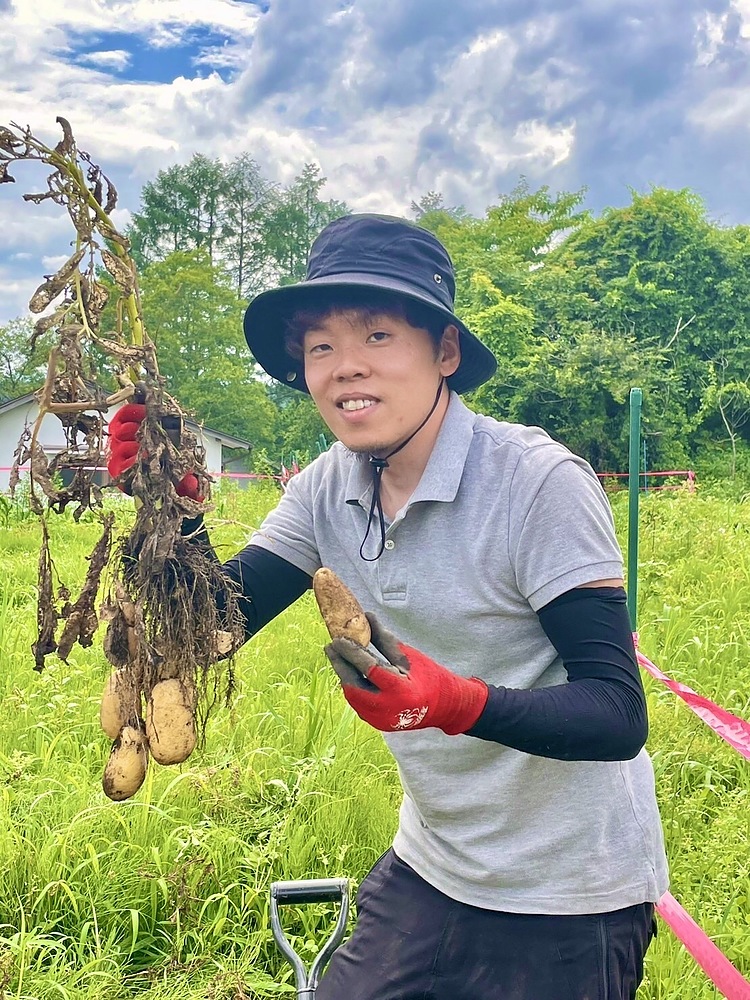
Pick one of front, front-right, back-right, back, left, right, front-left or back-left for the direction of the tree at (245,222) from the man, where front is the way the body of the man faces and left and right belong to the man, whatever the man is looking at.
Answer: back-right

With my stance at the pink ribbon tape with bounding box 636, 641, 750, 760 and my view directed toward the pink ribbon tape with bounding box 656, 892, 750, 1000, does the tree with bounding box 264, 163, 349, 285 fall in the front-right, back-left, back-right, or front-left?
back-right

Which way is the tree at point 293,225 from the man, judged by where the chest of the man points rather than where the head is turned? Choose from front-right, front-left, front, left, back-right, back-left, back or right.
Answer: back-right

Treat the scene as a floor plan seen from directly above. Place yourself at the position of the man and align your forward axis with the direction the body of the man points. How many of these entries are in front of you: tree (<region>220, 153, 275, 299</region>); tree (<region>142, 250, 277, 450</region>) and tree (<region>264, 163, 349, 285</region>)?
0

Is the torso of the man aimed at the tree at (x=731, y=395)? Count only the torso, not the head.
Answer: no

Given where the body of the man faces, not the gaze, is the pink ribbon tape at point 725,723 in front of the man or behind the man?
behind

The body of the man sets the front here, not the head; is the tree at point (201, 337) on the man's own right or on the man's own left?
on the man's own right

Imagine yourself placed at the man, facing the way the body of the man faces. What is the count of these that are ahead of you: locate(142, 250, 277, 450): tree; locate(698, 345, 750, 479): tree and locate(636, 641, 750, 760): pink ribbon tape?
0

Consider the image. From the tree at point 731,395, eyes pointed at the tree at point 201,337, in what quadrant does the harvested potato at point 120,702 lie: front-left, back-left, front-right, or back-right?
back-left

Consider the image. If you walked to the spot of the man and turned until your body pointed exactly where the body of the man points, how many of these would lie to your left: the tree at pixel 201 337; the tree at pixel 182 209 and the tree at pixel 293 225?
0

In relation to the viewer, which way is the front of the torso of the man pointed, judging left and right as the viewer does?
facing the viewer and to the left of the viewer
